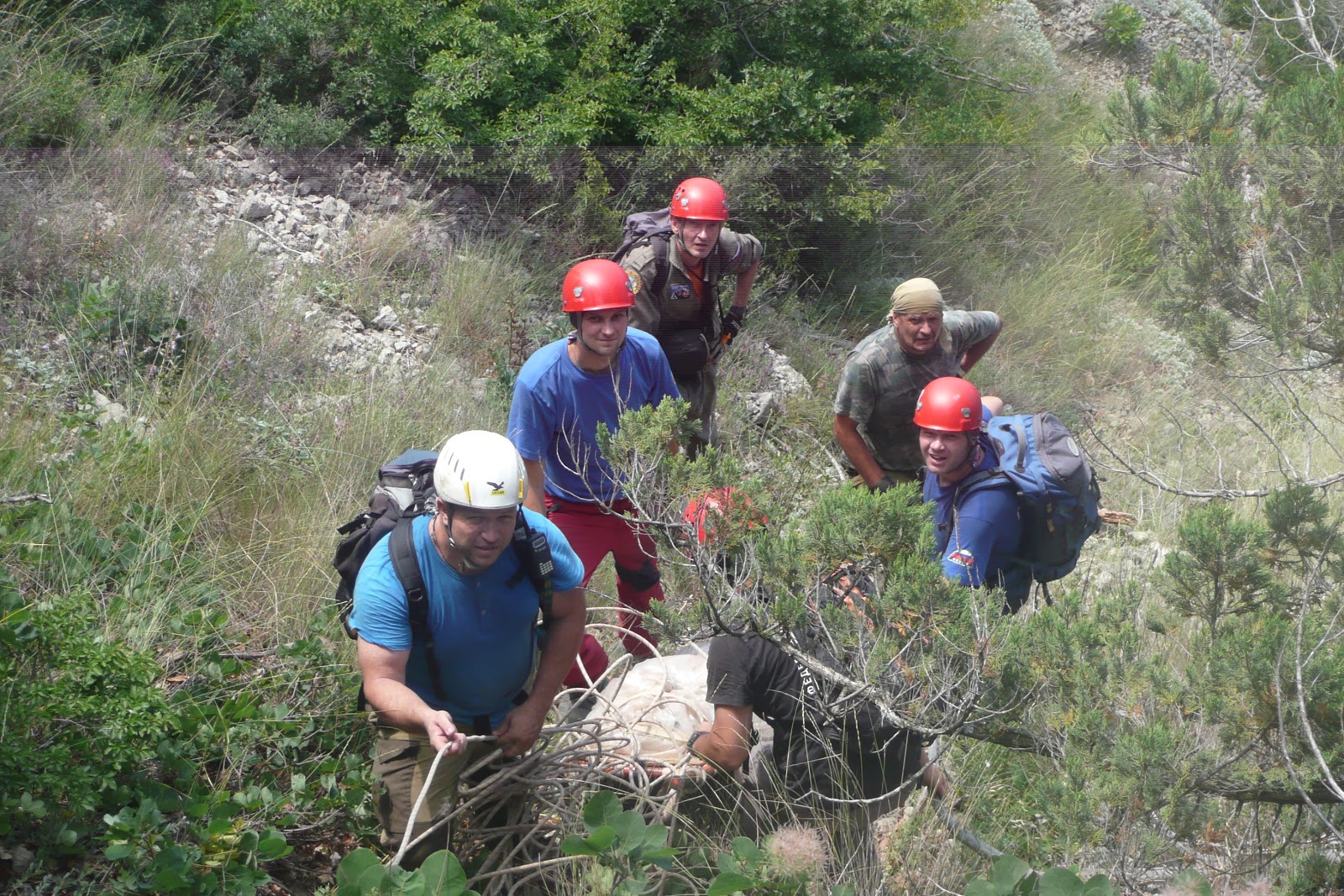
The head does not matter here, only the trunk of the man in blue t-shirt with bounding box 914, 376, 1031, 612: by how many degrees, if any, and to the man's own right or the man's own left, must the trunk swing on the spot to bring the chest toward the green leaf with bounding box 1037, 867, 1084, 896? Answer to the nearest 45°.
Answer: approximately 45° to the man's own left

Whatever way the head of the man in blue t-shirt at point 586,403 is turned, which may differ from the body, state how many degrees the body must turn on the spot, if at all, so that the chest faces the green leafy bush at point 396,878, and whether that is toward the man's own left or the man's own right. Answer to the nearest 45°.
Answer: approximately 45° to the man's own right

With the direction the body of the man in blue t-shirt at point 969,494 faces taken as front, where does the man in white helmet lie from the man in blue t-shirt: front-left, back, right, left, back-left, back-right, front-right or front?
front

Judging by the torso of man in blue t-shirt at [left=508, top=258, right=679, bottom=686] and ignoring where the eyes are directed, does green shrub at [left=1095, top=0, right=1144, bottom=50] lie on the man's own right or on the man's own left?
on the man's own left

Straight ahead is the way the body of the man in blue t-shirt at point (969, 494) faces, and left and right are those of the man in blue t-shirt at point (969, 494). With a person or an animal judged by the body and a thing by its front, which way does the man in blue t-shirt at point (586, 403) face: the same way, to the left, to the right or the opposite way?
to the left

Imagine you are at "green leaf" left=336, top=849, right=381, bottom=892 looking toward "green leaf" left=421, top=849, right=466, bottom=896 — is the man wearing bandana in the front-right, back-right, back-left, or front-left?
front-left

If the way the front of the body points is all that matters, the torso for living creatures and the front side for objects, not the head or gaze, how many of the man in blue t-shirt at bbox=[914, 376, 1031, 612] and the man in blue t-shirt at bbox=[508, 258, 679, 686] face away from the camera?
0

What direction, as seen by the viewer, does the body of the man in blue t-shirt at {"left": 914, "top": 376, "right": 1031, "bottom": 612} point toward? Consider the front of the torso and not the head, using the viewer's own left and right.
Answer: facing the viewer and to the left of the viewer

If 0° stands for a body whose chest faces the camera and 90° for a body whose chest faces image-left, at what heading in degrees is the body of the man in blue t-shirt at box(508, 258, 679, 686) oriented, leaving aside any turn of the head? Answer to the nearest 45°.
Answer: approximately 315°
